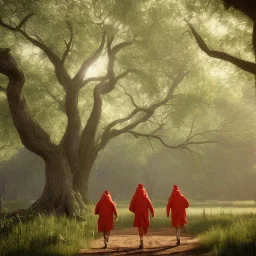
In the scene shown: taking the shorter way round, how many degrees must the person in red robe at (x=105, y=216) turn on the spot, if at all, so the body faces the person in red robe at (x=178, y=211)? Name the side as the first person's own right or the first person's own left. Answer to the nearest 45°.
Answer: approximately 90° to the first person's own right

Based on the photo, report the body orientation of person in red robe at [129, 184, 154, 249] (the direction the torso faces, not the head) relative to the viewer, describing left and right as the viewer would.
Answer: facing away from the viewer

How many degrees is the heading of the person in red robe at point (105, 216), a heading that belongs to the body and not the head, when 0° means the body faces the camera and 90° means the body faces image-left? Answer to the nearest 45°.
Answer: approximately 180°

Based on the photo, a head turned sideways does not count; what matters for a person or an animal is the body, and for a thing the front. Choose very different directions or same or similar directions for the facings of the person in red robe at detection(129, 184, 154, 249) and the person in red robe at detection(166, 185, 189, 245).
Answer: same or similar directions

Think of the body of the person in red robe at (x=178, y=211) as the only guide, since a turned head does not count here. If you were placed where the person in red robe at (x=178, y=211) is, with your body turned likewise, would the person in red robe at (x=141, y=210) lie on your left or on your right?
on your left

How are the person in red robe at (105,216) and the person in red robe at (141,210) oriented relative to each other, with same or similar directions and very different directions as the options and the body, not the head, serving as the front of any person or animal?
same or similar directions

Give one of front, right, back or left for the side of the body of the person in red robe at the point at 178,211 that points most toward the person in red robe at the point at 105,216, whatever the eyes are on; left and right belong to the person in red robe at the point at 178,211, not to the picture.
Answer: left

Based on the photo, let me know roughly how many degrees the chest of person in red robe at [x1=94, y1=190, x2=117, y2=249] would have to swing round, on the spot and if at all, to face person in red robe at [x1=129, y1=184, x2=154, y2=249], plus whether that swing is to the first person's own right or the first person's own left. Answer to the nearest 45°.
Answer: approximately 90° to the first person's own right

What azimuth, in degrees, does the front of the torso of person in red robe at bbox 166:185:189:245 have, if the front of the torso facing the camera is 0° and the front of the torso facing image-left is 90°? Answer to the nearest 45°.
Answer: approximately 180°

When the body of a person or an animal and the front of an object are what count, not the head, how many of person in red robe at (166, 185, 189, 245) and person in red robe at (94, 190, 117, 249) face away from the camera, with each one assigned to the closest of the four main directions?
2

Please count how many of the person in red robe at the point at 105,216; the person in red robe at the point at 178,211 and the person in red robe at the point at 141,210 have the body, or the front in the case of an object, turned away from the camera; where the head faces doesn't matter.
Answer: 3

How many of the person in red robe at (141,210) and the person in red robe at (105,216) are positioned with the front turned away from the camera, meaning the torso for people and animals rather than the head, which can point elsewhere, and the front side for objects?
2
